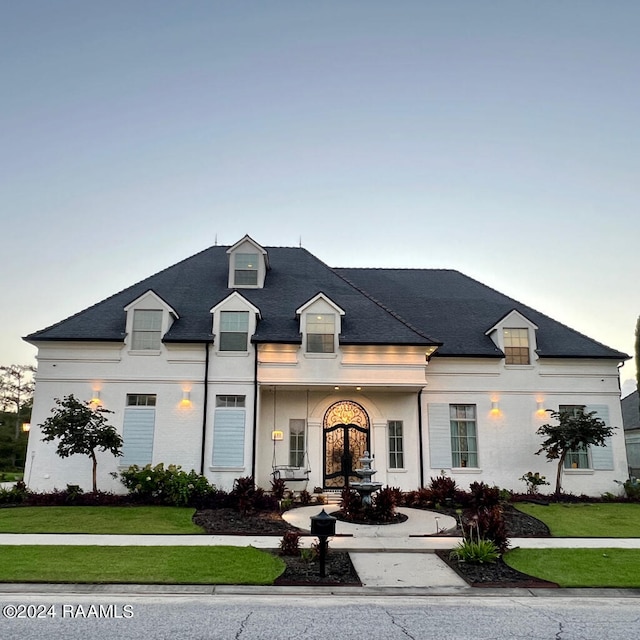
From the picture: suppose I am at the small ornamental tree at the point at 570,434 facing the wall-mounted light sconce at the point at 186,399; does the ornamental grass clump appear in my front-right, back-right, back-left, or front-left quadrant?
front-left

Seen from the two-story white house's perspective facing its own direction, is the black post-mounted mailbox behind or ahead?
ahead

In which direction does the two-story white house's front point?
toward the camera

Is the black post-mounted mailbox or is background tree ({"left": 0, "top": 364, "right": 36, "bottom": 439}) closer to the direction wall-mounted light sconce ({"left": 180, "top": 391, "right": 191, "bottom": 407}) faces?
the black post-mounted mailbox

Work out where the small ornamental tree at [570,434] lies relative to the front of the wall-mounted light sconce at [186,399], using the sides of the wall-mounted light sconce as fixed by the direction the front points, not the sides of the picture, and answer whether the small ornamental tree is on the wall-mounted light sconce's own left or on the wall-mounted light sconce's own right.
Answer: on the wall-mounted light sconce's own left

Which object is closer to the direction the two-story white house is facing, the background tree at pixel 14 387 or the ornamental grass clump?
the ornamental grass clump

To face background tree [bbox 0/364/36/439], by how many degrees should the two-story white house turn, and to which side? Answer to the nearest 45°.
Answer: approximately 135° to its right

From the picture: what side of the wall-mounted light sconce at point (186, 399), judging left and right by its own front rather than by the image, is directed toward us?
front

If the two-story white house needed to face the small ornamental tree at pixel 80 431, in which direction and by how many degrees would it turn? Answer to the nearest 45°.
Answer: approximately 90° to its right

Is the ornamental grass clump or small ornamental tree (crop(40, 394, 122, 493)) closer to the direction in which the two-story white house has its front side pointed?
the ornamental grass clump

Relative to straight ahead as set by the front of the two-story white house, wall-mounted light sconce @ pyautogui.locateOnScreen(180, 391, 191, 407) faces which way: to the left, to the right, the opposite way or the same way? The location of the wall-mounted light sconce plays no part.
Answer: the same way
